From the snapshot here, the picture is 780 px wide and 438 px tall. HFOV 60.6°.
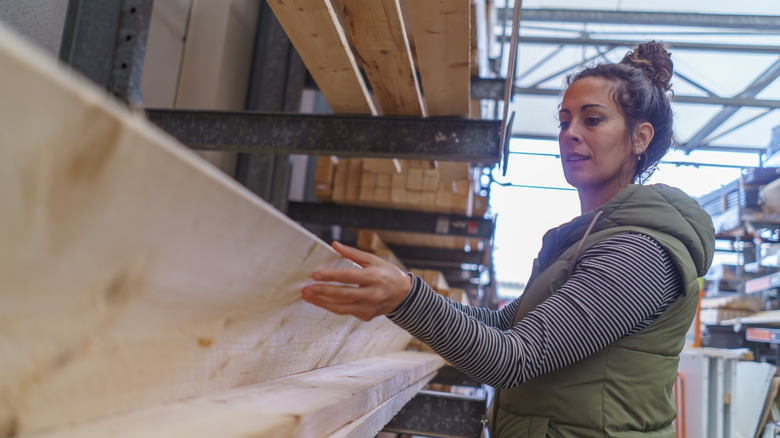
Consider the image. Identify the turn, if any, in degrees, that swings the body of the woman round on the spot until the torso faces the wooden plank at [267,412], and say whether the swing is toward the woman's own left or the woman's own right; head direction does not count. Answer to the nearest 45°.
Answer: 0° — they already face it

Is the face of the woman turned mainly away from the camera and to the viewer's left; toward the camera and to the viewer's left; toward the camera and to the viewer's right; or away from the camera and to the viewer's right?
toward the camera and to the viewer's left

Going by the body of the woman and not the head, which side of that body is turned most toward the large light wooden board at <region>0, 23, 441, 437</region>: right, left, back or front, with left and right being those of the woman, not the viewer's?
front

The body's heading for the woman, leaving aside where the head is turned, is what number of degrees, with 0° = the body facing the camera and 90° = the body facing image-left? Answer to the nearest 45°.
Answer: approximately 45°
